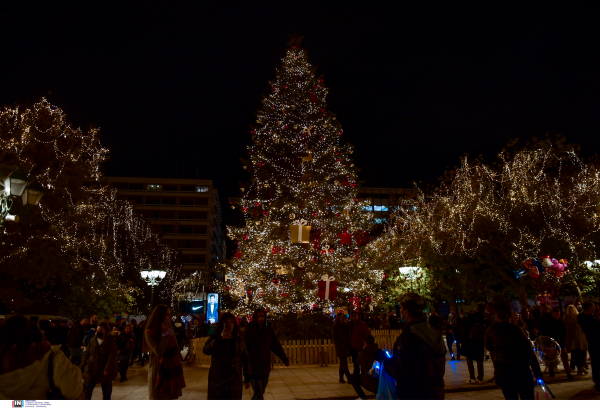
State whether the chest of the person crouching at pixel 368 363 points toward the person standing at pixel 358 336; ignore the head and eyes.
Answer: no

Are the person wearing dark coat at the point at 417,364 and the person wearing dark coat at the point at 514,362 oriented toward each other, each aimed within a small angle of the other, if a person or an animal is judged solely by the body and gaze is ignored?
no

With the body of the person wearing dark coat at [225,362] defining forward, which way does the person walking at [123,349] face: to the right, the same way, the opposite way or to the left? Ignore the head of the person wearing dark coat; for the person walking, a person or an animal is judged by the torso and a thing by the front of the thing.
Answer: the same way

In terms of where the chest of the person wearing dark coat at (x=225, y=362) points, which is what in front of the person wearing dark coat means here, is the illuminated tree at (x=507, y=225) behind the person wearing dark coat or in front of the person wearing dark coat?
behind

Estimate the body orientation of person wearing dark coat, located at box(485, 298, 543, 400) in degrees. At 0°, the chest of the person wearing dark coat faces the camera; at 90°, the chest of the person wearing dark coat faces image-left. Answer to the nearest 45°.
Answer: approximately 180°

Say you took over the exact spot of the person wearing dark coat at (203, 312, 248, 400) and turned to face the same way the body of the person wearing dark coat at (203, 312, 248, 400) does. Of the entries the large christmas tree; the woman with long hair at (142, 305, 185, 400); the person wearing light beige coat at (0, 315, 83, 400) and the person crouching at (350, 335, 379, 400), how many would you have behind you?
1

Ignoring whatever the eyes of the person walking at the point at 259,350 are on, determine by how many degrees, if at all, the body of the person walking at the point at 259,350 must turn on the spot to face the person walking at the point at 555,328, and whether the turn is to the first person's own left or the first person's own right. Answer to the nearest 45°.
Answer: approximately 135° to the first person's own left

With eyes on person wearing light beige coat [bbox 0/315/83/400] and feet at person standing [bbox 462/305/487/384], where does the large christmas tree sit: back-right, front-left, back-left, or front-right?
back-right

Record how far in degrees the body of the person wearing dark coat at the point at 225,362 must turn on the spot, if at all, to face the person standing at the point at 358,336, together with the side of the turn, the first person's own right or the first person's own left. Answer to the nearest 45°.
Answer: approximately 135° to the first person's own left

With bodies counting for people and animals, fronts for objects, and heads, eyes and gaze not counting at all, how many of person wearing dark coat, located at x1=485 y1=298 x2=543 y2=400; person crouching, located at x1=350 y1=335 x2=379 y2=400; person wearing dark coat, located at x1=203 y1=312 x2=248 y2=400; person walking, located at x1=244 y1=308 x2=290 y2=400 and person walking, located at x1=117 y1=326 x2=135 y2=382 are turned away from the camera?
1

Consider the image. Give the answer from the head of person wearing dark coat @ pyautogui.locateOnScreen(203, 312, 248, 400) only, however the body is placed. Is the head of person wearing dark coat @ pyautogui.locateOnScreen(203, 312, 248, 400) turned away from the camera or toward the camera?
toward the camera

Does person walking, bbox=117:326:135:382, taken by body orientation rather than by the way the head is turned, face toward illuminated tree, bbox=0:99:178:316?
no

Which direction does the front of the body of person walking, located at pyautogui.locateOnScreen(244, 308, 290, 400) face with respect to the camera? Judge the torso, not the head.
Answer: toward the camera

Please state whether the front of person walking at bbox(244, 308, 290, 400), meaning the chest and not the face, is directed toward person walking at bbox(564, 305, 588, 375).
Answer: no

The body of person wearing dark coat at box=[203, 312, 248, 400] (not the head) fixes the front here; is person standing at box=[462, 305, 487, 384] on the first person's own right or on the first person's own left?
on the first person's own left
